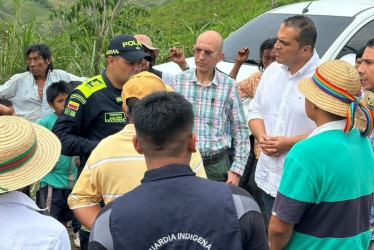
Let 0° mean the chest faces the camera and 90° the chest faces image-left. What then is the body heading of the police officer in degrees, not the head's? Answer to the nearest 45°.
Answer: approximately 315°

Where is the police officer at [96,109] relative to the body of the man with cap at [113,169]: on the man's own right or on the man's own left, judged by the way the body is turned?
on the man's own left

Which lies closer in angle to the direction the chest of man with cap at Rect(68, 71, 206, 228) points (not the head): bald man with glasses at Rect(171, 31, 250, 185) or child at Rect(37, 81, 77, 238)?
the bald man with glasses

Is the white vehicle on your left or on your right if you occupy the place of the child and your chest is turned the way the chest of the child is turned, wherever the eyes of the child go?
on your left

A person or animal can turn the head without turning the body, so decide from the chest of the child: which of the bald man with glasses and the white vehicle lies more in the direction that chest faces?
the bald man with glasses

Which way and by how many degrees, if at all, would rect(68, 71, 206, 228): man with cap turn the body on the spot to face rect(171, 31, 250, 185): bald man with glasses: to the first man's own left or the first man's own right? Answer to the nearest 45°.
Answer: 0° — they already face them

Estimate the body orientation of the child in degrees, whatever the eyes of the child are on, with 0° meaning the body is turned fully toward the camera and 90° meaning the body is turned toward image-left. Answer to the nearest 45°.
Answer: approximately 315°

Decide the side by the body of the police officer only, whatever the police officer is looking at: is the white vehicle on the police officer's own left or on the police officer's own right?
on the police officer's own left

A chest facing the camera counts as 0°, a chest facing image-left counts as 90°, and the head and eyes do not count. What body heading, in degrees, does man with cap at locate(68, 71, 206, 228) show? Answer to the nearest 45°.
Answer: approximately 225°
